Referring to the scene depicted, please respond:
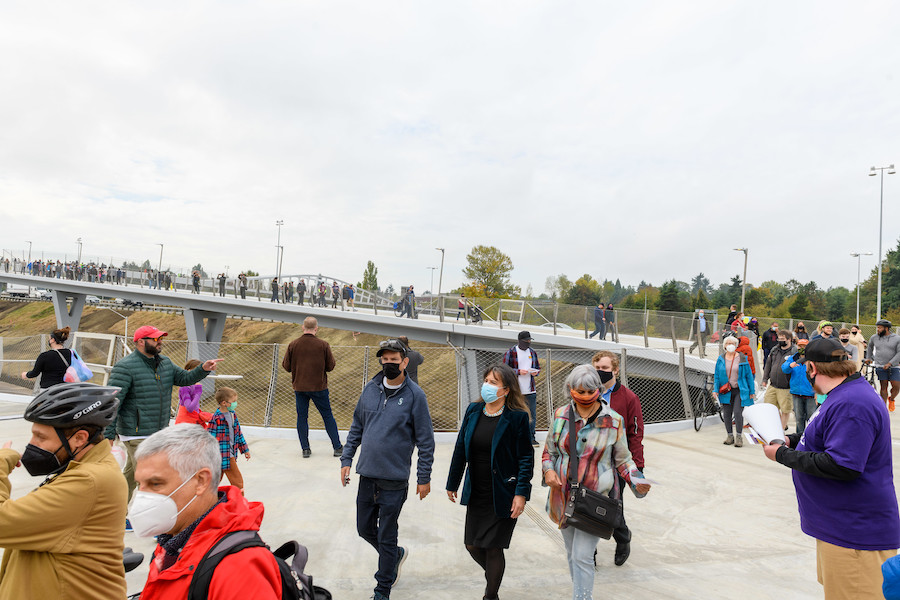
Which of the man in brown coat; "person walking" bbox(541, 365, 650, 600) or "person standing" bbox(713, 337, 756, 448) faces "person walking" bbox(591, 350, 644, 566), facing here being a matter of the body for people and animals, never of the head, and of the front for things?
"person standing" bbox(713, 337, 756, 448)

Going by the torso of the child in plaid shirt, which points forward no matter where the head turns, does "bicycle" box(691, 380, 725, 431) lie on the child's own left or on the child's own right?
on the child's own left

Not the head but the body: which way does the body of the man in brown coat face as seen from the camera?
away from the camera

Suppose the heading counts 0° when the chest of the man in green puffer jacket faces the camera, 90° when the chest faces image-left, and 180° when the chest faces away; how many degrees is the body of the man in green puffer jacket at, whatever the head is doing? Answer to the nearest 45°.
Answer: approximately 315°

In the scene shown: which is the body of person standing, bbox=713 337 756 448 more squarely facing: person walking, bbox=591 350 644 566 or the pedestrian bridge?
the person walking

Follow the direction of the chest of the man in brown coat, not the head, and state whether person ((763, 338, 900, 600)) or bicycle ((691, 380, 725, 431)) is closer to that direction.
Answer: the bicycle

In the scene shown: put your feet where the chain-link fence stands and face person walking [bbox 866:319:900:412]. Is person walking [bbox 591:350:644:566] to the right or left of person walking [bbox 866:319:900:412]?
right

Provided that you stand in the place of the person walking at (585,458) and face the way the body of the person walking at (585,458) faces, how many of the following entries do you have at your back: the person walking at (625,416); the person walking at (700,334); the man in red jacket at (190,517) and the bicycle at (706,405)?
3

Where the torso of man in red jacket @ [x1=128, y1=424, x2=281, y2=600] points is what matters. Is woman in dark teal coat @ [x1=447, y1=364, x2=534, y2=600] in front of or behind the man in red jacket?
behind

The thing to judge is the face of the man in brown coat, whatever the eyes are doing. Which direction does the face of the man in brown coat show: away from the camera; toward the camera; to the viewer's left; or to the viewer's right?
away from the camera

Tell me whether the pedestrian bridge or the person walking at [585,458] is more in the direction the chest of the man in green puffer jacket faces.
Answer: the person walking

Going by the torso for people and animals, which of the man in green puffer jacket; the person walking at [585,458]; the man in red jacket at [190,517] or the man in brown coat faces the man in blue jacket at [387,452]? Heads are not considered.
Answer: the man in green puffer jacket
